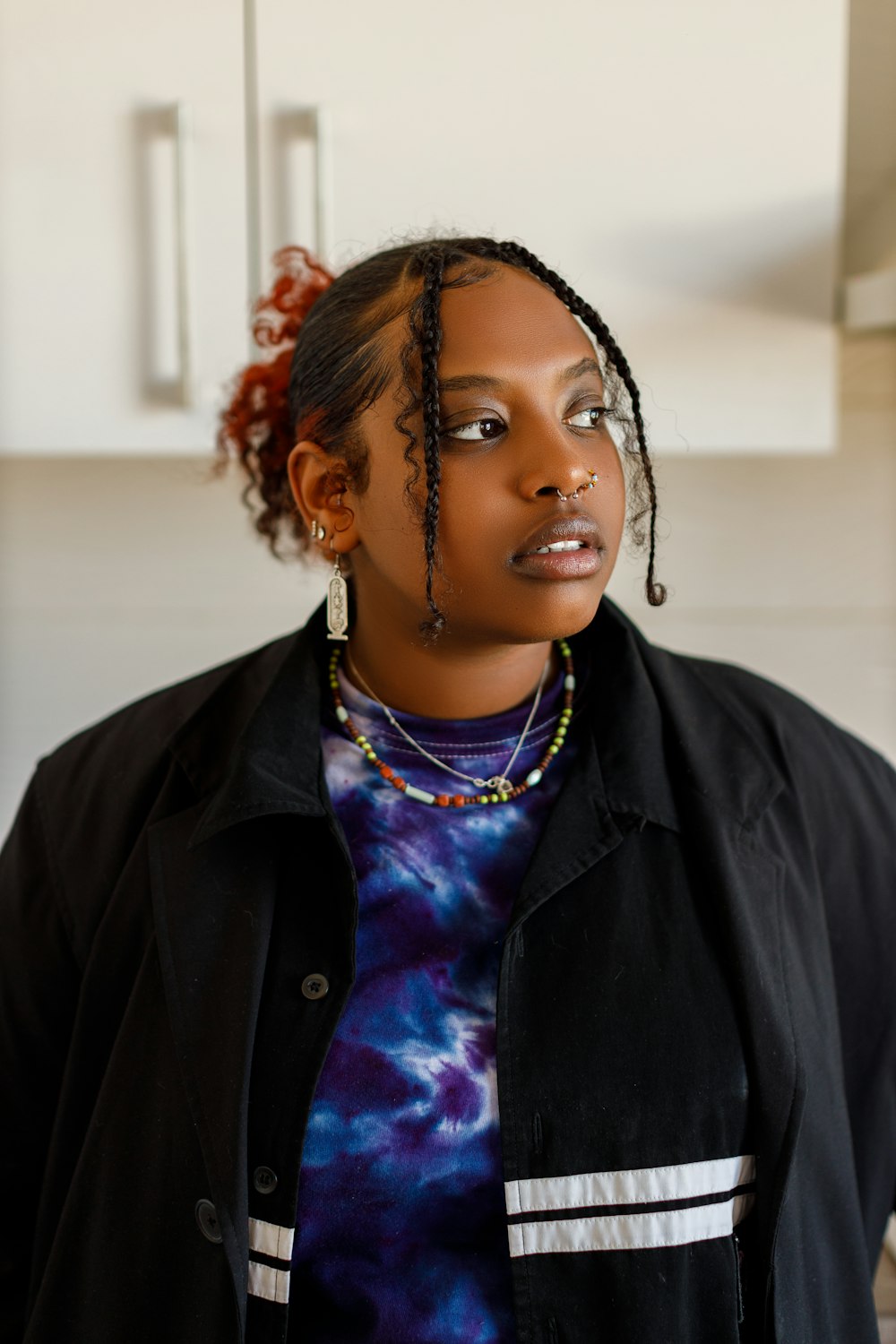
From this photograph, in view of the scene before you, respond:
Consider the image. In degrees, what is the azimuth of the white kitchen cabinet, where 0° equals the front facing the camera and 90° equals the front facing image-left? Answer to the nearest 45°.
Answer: approximately 0°

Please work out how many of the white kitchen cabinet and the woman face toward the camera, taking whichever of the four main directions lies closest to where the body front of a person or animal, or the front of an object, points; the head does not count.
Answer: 2
